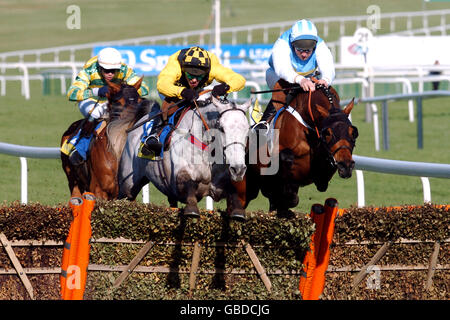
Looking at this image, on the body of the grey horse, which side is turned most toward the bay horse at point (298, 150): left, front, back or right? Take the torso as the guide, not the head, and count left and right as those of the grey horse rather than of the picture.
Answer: left

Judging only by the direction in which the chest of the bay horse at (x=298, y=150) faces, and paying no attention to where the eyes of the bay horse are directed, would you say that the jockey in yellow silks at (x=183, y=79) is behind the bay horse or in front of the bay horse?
behind

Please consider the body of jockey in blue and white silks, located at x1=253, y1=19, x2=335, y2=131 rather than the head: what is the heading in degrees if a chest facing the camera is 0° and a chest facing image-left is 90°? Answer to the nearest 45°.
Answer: approximately 315°
